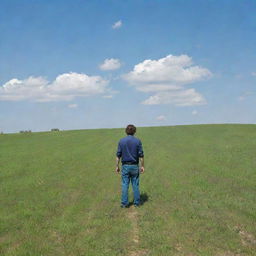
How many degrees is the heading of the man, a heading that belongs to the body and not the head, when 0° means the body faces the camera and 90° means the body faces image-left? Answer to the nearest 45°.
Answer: approximately 180°
